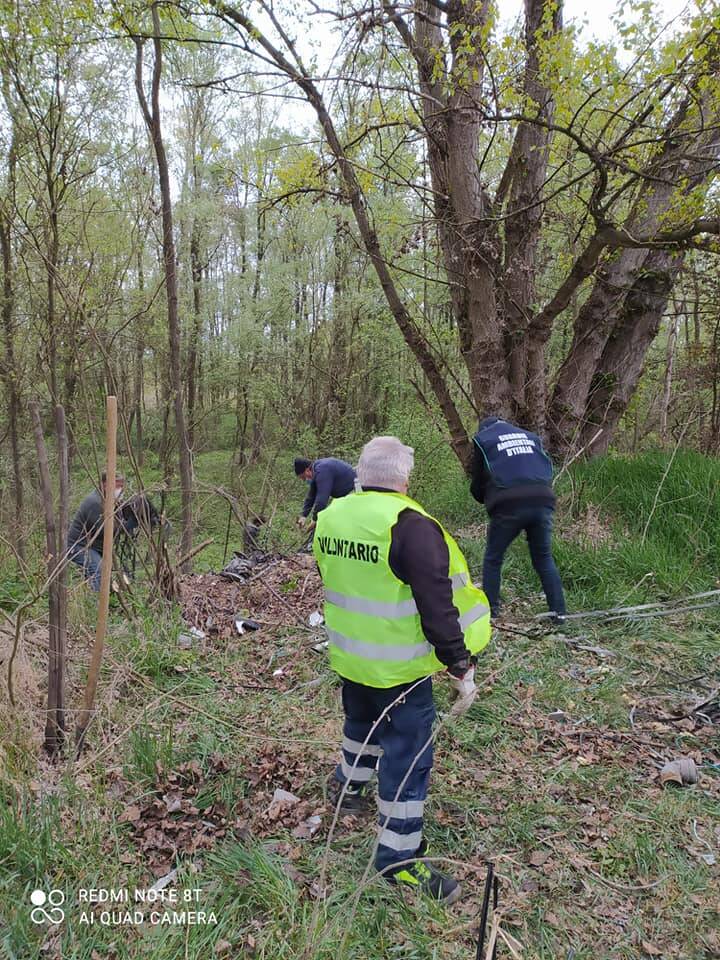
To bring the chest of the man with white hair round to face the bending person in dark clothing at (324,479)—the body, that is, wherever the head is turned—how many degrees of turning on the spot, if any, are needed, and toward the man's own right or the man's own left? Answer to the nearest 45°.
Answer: approximately 45° to the man's own left

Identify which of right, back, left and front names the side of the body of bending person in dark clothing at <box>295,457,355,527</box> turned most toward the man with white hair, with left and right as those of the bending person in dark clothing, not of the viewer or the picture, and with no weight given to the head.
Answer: left

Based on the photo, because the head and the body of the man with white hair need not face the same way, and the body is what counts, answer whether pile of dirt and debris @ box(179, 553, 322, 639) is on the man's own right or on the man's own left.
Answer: on the man's own left

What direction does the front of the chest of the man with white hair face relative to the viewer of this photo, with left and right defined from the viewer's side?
facing away from the viewer and to the right of the viewer

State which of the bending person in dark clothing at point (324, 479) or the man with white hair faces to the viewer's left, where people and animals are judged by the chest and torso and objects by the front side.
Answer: the bending person in dark clothing

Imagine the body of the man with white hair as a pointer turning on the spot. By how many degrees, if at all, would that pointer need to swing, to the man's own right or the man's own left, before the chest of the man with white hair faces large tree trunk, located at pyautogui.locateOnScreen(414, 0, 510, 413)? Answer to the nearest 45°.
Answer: approximately 45° to the man's own left

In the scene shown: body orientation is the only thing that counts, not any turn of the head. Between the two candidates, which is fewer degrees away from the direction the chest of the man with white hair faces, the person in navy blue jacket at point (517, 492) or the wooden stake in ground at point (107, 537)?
the person in navy blue jacket

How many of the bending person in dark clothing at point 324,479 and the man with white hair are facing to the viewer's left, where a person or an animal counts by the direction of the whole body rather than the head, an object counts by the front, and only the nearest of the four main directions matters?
1

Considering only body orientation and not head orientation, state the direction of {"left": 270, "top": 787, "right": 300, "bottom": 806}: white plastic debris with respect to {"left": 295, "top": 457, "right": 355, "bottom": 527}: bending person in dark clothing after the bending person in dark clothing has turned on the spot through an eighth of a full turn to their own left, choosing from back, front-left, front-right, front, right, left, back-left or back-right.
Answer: front-left

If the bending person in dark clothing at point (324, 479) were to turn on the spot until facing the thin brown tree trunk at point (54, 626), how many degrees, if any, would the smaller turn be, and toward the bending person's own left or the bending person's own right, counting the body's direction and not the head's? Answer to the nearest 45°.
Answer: approximately 90° to the bending person's own left

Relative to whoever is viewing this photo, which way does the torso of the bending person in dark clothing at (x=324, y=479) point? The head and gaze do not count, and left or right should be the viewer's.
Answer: facing to the left of the viewer

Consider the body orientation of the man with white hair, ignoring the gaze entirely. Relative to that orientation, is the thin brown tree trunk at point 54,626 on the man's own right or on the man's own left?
on the man's own left
